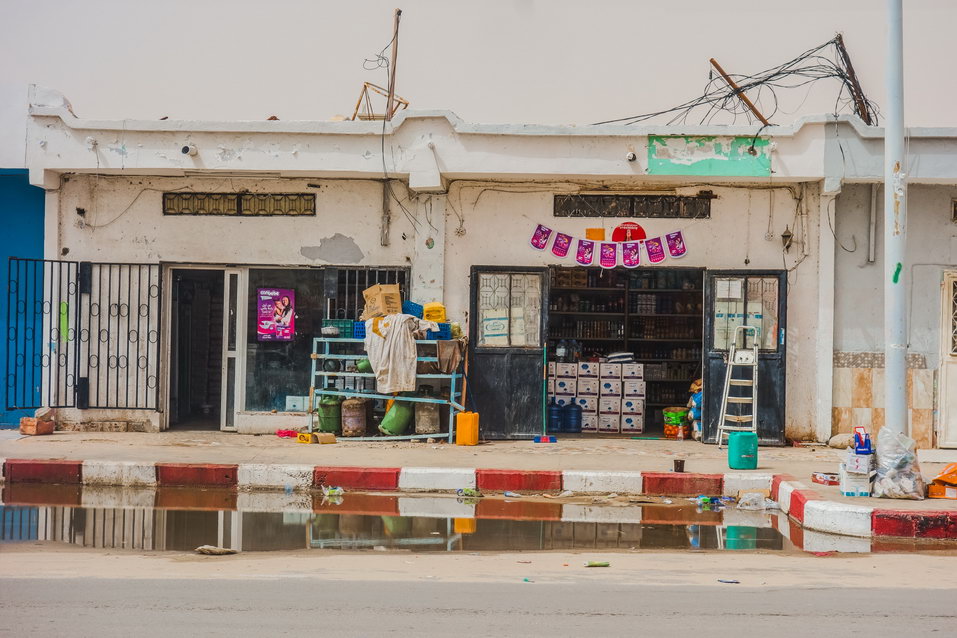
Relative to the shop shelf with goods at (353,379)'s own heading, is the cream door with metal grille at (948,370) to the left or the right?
on its left

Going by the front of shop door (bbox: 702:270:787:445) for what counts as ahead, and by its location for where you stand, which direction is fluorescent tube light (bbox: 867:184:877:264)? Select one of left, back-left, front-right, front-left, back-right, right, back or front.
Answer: left

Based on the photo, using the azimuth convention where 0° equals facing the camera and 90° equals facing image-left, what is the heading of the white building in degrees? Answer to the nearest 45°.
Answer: approximately 0°

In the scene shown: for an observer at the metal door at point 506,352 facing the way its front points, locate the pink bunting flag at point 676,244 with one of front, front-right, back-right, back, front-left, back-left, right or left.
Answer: left
